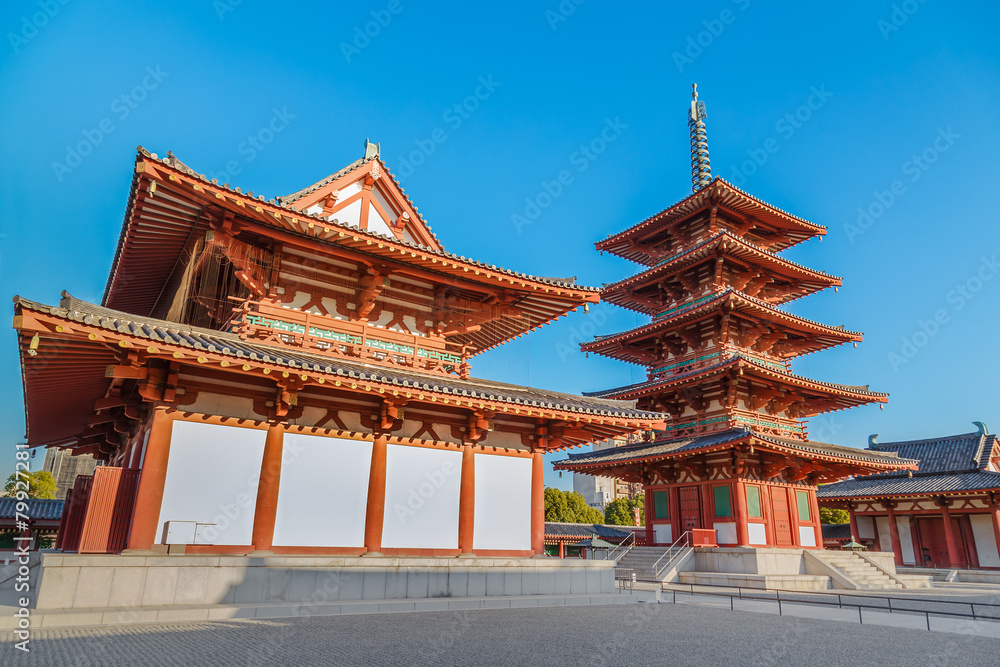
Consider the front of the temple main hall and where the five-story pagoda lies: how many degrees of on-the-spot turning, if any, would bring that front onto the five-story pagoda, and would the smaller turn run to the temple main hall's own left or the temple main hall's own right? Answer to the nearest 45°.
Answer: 0° — it already faces it

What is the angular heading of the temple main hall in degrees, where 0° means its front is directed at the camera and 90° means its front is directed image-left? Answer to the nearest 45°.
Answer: approximately 225°

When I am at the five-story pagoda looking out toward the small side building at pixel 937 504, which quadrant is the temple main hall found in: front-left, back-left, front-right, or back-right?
back-right

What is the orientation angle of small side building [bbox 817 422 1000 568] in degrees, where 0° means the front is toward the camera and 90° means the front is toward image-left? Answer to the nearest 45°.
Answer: approximately 45°

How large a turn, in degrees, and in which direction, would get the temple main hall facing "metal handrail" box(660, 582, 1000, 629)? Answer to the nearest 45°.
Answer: approximately 45° to its right

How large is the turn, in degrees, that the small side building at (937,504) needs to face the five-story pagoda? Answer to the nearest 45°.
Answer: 0° — it already faces it

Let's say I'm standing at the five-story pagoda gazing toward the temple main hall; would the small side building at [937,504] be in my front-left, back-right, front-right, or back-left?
back-left
